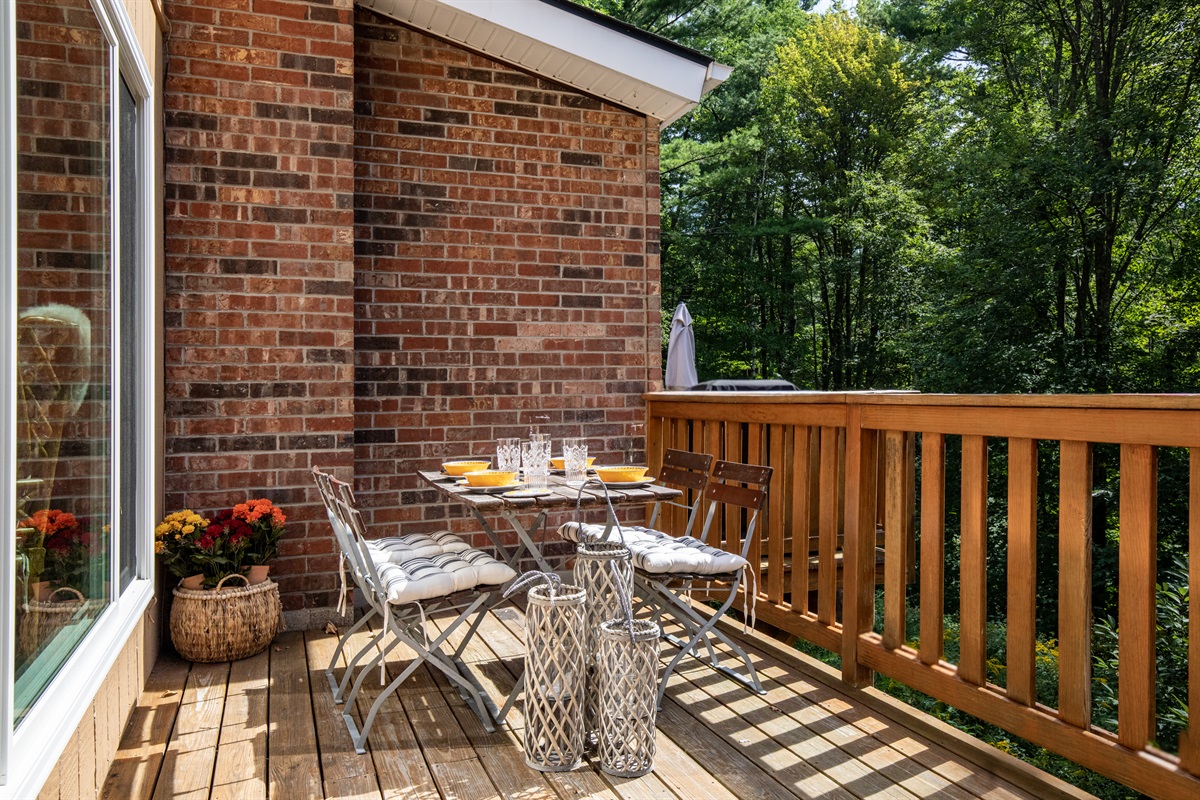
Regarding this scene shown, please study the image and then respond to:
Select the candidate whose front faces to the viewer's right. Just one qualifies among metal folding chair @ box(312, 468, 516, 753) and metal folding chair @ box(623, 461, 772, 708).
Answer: metal folding chair @ box(312, 468, 516, 753)

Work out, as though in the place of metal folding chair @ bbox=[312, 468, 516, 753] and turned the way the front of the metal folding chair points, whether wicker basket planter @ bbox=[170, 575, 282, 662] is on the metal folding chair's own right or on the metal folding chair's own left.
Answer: on the metal folding chair's own left

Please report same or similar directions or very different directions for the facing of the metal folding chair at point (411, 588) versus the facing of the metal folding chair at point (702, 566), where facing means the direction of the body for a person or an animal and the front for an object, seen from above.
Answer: very different directions

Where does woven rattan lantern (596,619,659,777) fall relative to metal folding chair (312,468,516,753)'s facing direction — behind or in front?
in front

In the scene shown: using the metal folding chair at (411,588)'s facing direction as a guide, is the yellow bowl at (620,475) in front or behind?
in front

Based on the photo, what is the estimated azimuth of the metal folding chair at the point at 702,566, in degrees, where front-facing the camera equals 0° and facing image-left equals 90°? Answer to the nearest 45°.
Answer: approximately 45°

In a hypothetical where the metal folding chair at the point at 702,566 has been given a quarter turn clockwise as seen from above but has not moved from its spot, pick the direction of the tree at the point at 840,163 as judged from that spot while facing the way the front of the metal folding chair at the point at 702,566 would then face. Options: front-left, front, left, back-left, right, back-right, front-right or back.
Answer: front-right

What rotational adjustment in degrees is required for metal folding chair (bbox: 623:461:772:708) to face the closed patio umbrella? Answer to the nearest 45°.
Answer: approximately 135° to its right

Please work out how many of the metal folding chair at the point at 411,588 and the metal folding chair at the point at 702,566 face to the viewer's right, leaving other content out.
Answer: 1

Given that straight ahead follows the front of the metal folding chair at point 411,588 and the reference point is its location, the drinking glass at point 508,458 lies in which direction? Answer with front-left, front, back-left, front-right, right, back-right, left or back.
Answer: front-left

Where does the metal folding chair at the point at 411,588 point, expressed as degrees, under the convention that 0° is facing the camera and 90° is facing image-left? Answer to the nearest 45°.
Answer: approximately 270°

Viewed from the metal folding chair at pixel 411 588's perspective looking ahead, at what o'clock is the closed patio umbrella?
The closed patio umbrella is roughly at 10 o'clock from the metal folding chair.

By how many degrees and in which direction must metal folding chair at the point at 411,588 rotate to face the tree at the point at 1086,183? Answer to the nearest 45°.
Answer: approximately 45° to its left
